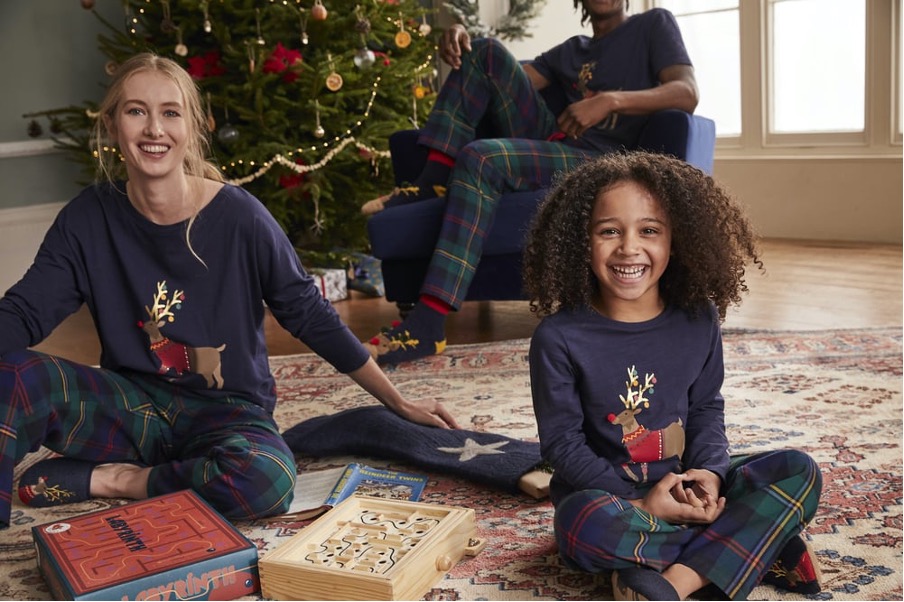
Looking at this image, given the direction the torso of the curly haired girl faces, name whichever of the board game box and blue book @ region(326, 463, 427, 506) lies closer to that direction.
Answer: the board game box

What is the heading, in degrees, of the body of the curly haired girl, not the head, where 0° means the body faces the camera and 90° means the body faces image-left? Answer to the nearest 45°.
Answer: approximately 0°

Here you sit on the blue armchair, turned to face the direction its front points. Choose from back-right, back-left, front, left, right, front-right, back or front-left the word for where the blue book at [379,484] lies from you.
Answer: front-left

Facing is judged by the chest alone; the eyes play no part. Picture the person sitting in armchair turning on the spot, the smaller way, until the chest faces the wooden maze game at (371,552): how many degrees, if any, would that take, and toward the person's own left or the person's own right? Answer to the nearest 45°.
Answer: approximately 45° to the person's own left

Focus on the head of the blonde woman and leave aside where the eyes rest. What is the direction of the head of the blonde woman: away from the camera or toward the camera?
toward the camera

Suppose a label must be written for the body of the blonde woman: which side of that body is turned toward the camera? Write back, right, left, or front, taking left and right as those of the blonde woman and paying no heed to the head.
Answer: front

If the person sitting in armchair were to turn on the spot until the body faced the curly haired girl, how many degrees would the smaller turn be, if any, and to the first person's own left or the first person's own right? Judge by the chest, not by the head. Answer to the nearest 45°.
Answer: approximately 45° to the first person's own left

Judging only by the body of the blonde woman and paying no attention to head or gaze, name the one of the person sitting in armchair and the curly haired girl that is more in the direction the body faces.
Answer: the curly haired girl

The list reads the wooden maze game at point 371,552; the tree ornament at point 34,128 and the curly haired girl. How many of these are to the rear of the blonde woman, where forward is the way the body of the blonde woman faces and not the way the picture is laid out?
1

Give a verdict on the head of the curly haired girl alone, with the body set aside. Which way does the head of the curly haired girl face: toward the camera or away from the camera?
toward the camera

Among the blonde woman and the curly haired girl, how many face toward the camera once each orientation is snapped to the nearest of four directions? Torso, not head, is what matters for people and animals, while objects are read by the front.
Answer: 2

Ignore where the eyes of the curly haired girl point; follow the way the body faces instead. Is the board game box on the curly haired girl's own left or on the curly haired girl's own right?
on the curly haired girl's own right

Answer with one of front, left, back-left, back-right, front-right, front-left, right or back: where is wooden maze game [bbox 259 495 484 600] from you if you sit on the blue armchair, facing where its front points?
front-left

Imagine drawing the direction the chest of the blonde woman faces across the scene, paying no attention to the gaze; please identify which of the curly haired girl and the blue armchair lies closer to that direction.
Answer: the curly haired girl

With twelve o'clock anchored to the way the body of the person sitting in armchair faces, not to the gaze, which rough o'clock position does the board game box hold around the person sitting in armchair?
The board game box is roughly at 11 o'clock from the person sitting in armchair.

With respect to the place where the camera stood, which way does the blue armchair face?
facing the viewer and to the left of the viewer

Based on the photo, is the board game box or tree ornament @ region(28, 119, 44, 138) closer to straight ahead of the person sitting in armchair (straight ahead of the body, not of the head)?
the board game box

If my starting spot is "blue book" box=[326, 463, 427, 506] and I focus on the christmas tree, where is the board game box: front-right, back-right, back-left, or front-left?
back-left
